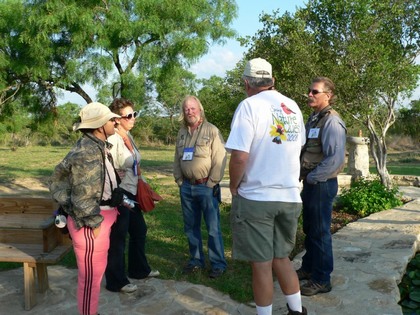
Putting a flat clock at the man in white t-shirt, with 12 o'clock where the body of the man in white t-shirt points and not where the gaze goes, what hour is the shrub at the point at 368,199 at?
The shrub is roughly at 2 o'clock from the man in white t-shirt.

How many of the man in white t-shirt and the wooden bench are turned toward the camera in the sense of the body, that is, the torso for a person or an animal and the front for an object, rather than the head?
1

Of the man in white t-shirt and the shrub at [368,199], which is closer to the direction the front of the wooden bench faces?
the man in white t-shirt

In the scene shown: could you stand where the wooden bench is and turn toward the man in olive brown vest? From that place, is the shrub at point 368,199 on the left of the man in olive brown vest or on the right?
left

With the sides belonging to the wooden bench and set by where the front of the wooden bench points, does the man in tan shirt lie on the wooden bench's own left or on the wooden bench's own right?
on the wooden bench's own left

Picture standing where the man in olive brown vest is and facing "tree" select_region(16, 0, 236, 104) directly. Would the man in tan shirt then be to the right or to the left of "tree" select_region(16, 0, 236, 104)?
left

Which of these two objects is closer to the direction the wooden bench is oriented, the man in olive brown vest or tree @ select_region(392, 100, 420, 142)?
the man in olive brown vest

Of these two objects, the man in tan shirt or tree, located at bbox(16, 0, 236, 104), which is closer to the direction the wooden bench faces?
the man in tan shirt

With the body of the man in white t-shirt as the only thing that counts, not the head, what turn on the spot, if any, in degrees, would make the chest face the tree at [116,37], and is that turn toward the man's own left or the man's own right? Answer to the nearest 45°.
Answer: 0° — they already face it

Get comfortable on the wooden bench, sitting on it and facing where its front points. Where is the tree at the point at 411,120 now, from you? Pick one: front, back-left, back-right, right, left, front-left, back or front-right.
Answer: back-left

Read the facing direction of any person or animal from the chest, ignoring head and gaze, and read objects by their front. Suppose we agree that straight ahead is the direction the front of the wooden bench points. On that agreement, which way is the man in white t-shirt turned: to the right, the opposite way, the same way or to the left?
the opposite way

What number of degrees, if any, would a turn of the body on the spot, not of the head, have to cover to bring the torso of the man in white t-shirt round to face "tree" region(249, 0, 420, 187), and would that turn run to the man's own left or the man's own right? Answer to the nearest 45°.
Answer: approximately 45° to the man's own right

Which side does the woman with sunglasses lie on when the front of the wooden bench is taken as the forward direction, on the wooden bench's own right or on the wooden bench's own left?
on the wooden bench's own left

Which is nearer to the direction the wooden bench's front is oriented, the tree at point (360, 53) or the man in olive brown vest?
the man in olive brown vest

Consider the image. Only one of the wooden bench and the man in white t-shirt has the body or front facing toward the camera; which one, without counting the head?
the wooden bench

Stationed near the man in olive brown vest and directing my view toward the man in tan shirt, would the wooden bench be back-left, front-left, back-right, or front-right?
front-left

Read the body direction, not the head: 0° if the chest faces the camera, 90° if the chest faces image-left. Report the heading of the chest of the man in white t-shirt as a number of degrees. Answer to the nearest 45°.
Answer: approximately 135°

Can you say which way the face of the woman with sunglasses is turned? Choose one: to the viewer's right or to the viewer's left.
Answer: to the viewer's right
